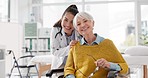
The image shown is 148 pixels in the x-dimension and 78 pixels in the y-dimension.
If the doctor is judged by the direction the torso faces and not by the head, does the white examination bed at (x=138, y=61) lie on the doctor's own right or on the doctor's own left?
on the doctor's own left

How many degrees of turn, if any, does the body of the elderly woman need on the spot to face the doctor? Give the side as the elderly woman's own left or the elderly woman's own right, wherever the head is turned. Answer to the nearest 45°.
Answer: approximately 135° to the elderly woman's own right

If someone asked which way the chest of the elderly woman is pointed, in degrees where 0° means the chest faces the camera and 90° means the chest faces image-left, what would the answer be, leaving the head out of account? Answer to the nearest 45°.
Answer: approximately 0°
